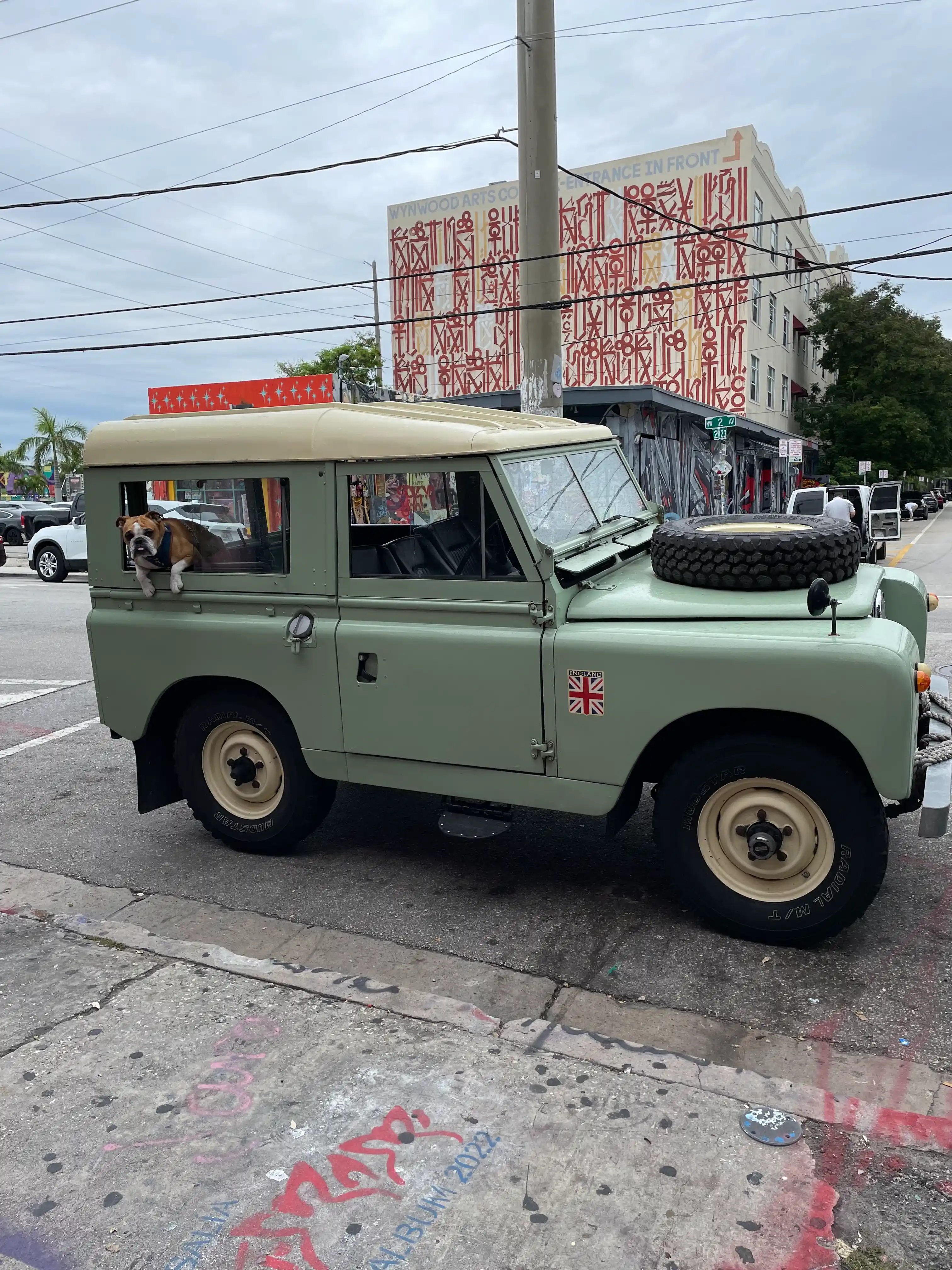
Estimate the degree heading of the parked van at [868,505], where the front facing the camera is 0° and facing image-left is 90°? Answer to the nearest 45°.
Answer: approximately 180°

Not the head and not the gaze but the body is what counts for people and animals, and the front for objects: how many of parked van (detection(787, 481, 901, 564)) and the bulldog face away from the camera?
1

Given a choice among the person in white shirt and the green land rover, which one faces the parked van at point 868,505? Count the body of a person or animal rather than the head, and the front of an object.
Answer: the person in white shirt

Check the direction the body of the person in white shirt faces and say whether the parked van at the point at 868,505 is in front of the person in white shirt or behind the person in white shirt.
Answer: in front

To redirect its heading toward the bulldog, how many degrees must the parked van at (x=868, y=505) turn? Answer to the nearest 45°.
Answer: approximately 180°

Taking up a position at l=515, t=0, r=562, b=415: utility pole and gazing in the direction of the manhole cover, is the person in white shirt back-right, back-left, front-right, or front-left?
back-left

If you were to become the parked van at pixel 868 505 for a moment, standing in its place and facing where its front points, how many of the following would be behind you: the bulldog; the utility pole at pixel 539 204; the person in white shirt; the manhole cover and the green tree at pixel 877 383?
4

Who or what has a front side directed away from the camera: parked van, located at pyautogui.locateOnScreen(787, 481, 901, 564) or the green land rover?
the parked van

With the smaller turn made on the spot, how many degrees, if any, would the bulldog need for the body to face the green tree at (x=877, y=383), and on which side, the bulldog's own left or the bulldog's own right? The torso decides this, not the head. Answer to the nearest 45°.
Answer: approximately 180°

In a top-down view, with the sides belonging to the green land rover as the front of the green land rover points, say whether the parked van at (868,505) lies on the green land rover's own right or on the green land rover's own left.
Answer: on the green land rover's own left

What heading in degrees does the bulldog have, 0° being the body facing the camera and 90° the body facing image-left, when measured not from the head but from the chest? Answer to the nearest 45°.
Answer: approximately 45°

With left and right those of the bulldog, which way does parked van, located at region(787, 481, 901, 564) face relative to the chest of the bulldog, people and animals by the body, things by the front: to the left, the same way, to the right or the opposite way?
the opposite way

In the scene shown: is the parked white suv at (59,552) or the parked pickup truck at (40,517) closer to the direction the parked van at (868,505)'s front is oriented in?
the parked pickup truck

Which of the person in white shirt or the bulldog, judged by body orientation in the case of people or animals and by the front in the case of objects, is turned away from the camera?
the person in white shirt

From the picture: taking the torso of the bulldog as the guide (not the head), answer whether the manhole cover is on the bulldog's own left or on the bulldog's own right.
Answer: on the bulldog's own left

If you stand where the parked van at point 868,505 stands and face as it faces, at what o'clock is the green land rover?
The green land rover is roughly at 6 o'clock from the parked van.

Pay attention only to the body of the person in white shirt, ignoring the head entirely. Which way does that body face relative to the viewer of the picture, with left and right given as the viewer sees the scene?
facing away from the viewer
